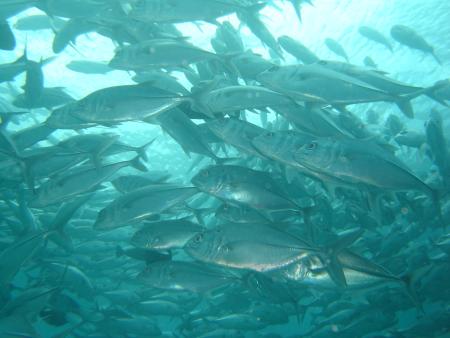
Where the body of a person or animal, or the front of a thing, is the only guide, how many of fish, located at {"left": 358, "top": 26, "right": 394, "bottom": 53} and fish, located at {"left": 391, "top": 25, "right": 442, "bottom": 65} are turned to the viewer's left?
2

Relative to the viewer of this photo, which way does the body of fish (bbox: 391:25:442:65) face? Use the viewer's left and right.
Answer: facing to the left of the viewer

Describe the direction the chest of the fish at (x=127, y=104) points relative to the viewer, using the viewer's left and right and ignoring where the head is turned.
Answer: facing to the left of the viewer

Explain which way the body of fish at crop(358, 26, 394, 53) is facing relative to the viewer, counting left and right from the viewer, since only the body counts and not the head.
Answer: facing to the left of the viewer

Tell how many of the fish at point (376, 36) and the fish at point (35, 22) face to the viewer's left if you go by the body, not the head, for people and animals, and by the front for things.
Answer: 2

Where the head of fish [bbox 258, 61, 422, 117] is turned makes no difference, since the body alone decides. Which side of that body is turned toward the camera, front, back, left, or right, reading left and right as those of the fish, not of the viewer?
left

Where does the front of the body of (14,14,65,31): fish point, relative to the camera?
to the viewer's left

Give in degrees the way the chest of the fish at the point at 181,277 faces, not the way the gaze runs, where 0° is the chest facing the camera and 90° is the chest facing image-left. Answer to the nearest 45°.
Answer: approximately 90°
